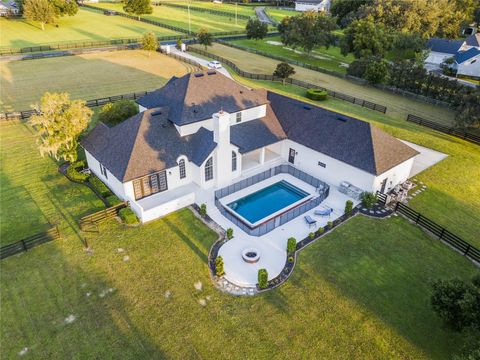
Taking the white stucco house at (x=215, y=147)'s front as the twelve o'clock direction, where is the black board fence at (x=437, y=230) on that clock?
The black board fence is roughly at 5 o'clock from the white stucco house.

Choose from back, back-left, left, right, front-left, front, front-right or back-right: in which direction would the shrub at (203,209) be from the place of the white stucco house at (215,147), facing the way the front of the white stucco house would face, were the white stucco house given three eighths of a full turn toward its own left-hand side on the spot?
front

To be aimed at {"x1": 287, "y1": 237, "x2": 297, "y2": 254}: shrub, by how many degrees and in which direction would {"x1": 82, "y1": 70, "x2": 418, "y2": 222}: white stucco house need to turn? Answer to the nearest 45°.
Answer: approximately 180°

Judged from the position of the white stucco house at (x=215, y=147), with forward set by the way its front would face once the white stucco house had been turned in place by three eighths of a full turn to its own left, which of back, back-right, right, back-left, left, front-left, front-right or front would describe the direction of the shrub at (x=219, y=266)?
front

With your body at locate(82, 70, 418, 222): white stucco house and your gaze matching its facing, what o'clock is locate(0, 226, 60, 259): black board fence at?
The black board fence is roughly at 9 o'clock from the white stucco house.

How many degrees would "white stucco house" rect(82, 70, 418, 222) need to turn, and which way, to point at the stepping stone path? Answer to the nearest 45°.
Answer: approximately 135° to its left

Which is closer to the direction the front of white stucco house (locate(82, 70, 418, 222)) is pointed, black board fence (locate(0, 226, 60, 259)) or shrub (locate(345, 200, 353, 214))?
the black board fence

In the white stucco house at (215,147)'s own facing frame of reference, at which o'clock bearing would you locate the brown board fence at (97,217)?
The brown board fence is roughly at 9 o'clock from the white stucco house.

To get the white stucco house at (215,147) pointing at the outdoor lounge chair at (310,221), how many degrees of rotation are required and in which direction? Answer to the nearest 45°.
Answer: approximately 180°

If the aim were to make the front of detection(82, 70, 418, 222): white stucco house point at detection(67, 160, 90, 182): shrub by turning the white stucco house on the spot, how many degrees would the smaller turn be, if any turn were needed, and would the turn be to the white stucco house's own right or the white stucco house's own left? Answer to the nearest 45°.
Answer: approximately 45° to the white stucco house's own left

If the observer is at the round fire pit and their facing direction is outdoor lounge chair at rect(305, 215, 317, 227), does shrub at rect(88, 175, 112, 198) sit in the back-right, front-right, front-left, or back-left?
back-left

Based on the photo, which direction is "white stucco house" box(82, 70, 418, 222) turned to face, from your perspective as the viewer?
facing away from the viewer and to the left of the viewer

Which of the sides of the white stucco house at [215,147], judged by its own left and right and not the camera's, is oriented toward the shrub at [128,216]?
left

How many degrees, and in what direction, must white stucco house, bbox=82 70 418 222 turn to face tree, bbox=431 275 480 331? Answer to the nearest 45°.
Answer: approximately 180°
